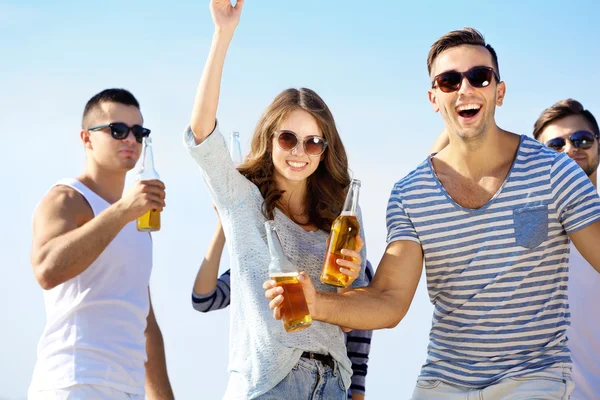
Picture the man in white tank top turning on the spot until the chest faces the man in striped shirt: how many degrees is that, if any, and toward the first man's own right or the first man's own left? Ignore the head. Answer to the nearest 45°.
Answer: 0° — they already face them

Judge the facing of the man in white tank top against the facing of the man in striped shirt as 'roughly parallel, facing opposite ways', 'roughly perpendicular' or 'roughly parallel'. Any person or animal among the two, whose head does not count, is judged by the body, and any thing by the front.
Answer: roughly perpendicular

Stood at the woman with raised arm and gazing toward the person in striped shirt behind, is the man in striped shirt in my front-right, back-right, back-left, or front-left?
back-right

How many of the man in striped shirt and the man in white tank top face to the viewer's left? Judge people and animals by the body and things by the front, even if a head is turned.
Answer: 0

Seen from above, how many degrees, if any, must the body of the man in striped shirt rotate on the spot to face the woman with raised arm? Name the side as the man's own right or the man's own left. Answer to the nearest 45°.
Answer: approximately 90° to the man's own right

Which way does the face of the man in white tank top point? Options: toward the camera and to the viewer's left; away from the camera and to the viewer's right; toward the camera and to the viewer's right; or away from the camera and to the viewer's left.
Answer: toward the camera and to the viewer's right

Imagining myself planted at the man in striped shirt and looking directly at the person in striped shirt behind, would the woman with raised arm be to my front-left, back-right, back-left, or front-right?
front-left

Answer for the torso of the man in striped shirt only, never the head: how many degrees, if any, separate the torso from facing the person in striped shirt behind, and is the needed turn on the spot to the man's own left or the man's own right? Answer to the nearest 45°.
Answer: approximately 135° to the man's own right

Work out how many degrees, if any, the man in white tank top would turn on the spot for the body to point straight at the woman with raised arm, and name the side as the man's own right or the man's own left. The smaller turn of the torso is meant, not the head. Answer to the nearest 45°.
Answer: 0° — they already face them

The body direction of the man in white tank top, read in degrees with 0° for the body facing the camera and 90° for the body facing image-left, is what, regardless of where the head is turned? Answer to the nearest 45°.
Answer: approximately 315°

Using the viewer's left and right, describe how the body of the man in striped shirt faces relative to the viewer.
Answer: facing the viewer
